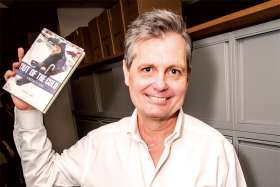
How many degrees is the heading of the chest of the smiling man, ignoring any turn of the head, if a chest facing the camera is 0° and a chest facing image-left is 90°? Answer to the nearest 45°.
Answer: approximately 0°

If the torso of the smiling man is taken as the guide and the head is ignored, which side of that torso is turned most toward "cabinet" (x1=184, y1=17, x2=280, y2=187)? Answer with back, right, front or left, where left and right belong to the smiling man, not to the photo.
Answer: back

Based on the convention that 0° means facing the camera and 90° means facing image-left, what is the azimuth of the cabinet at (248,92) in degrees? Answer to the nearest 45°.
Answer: approximately 45°

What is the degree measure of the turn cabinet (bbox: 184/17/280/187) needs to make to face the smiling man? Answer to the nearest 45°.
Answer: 0° — it already faces them
